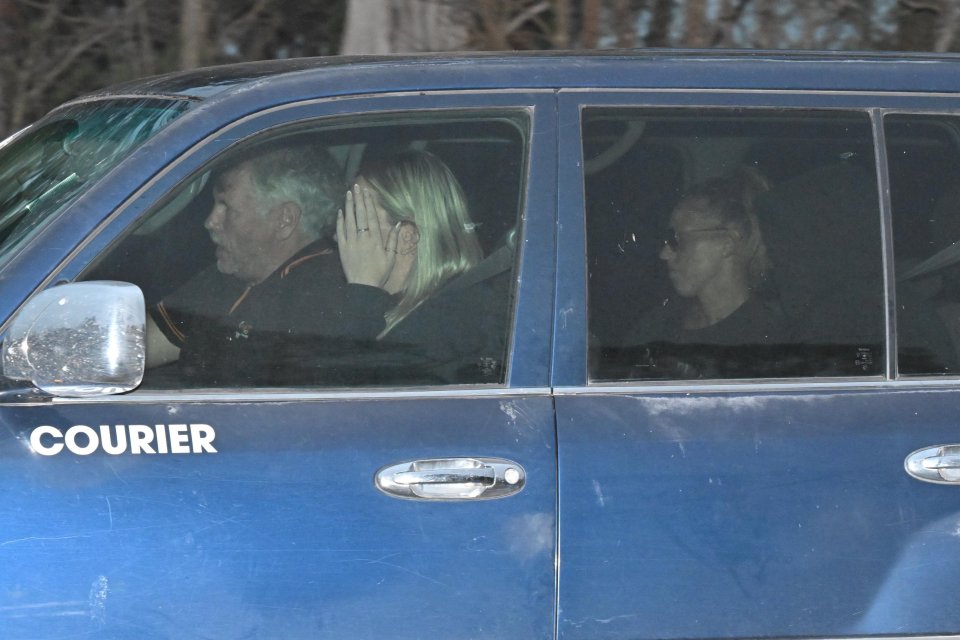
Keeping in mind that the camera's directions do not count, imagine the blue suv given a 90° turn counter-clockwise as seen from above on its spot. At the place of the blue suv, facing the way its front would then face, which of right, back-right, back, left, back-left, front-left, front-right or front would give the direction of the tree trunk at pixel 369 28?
back

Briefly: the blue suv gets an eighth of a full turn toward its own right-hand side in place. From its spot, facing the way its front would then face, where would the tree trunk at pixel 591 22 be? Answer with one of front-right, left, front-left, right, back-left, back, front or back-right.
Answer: front-right

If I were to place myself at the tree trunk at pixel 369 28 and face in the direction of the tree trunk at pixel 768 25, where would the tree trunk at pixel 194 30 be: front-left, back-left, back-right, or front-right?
back-left

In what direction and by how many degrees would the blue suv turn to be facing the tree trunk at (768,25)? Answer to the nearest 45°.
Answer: approximately 90° to its right

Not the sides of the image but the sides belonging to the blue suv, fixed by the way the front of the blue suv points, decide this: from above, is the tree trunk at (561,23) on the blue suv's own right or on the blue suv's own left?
on the blue suv's own right

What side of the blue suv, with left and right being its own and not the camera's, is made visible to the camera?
left

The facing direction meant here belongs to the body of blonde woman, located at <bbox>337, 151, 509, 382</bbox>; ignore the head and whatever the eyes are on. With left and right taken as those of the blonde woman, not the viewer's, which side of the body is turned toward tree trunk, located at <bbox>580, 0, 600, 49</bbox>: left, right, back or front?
right

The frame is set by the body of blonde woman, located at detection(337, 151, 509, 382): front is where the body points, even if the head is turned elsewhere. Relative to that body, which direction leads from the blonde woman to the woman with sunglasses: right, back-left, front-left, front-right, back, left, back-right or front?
back

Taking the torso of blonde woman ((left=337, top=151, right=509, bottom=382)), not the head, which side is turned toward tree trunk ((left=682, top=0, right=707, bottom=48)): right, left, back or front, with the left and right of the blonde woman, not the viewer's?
right

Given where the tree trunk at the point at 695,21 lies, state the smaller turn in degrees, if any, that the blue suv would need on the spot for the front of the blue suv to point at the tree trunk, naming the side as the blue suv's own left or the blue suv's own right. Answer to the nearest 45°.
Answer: approximately 90° to the blue suv's own right

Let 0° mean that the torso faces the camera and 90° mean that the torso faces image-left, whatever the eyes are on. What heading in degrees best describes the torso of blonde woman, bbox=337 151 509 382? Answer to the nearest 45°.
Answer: approximately 90°
